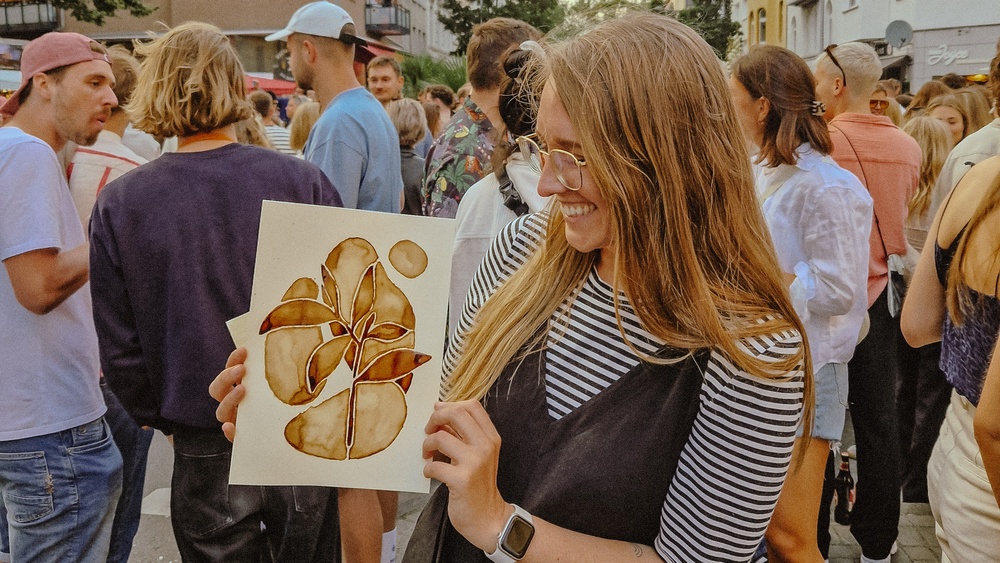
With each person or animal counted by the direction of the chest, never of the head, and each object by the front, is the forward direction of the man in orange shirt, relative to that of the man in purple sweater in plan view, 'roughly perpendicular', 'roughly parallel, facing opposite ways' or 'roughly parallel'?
roughly parallel

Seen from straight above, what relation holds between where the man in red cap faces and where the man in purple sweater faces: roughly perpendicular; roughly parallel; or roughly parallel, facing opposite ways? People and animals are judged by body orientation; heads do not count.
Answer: roughly perpendicular

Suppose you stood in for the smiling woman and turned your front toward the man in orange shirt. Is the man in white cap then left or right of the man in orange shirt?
left

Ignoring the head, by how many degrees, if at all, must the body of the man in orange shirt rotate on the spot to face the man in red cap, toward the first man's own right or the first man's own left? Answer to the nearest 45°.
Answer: approximately 90° to the first man's own left

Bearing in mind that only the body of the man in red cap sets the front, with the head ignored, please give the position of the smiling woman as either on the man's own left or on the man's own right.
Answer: on the man's own right

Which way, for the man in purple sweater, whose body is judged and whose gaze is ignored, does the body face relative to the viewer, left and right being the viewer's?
facing away from the viewer

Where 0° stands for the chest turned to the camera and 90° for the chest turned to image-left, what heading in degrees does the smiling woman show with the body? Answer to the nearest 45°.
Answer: approximately 45°

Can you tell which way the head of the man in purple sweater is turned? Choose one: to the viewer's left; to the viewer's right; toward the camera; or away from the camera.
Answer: away from the camera

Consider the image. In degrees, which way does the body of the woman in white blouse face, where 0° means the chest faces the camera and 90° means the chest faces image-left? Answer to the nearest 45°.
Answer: approximately 90°

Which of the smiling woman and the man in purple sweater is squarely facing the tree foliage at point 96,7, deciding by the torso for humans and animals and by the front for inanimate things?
the man in purple sweater

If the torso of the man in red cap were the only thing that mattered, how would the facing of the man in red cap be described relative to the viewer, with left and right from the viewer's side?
facing to the right of the viewer
